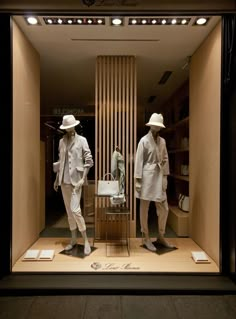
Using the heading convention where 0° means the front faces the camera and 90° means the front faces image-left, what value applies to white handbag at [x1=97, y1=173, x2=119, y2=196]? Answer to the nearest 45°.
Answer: approximately 0°

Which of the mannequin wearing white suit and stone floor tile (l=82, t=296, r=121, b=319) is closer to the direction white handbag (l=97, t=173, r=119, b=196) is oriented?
the stone floor tile

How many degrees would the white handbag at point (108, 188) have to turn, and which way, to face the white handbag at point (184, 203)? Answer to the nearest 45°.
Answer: approximately 135° to its left

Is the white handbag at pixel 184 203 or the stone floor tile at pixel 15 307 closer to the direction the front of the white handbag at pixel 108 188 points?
the stone floor tile

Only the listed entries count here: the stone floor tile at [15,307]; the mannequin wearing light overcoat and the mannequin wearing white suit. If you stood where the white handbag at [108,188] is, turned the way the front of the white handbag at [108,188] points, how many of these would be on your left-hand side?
1

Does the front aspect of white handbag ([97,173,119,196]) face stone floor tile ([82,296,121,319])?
yes
